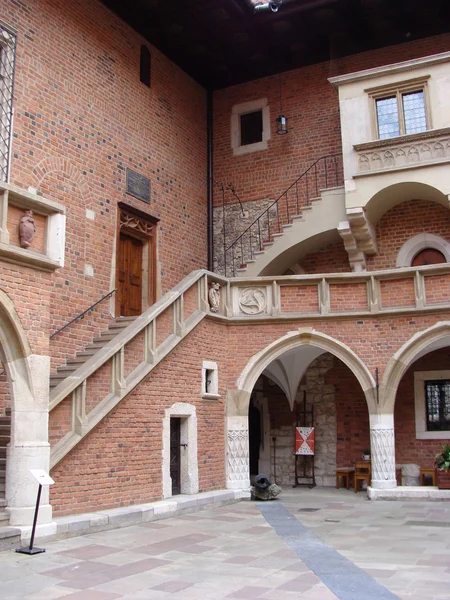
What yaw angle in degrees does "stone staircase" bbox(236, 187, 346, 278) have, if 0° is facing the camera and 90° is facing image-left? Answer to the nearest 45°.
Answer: approximately 90°

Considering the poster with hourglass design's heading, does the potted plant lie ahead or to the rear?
ahead

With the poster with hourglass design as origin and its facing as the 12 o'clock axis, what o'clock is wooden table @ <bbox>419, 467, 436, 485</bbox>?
The wooden table is roughly at 10 o'clock from the poster with hourglass design.

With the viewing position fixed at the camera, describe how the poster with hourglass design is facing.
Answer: facing the viewer

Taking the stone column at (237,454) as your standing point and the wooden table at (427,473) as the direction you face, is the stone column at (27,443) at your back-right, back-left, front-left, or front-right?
back-right

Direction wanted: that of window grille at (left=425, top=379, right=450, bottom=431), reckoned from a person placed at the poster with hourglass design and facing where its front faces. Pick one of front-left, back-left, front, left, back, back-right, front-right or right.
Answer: left
